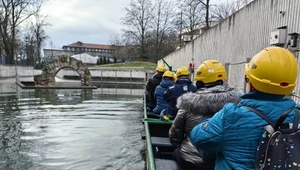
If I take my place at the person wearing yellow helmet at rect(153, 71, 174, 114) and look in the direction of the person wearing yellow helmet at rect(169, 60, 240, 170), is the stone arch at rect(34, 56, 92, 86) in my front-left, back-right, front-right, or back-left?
back-right

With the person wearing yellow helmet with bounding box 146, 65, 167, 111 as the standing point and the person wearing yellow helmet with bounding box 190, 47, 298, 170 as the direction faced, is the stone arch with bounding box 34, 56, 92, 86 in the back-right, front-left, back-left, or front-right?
back-right

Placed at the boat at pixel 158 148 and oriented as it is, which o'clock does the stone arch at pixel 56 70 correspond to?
The stone arch is roughly at 11 o'clock from the boat.

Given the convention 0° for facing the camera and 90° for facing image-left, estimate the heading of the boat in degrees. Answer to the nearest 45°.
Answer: approximately 180°

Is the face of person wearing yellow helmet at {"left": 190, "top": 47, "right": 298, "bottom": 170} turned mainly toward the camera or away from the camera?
away from the camera

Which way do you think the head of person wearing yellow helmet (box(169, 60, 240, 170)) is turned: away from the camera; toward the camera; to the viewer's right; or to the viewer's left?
away from the camera
